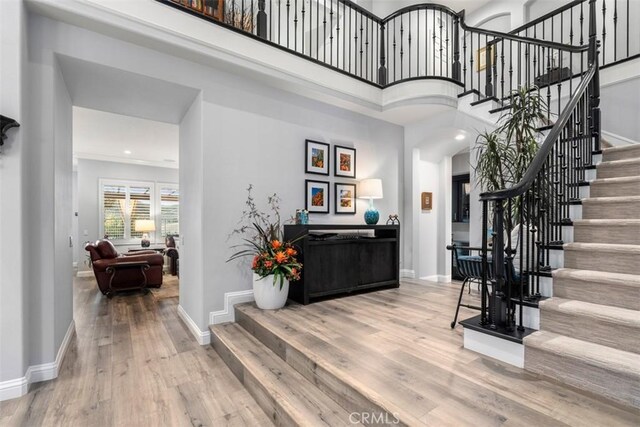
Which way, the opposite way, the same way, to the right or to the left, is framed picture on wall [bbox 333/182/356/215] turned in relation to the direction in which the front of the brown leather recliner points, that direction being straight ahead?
to the right

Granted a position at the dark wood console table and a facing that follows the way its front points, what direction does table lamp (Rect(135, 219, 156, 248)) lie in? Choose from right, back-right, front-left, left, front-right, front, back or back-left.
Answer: back

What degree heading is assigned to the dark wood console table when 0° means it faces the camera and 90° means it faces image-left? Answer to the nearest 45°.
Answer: approximately 315°

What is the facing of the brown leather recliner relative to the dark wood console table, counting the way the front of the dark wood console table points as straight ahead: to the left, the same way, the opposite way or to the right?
to the left

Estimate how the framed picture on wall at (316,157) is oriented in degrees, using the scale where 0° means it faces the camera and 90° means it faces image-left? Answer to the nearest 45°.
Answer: approximately 315°

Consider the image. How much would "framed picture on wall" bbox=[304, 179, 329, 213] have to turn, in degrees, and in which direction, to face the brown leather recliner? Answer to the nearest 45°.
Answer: approximately 135° to its right

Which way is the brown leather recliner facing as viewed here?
to the viewer's right

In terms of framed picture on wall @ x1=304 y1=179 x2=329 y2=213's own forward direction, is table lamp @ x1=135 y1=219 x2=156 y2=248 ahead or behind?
behind

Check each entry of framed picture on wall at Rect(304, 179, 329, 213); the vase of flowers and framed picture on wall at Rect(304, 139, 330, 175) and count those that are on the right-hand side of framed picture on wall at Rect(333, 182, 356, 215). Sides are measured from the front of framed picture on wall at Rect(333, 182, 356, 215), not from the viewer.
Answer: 3

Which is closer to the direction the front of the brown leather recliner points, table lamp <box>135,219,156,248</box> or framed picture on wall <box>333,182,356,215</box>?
the framed picture on wall
